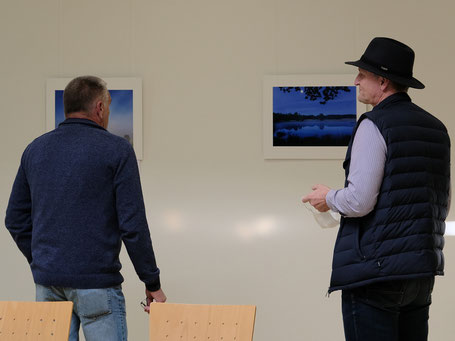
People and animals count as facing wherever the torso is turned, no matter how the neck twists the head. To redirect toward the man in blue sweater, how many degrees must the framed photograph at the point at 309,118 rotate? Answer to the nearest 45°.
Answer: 0° — it already faces them

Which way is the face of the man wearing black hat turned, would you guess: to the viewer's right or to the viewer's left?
to the viewer's left

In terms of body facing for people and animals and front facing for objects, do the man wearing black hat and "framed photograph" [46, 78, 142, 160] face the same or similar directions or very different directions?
very different directions

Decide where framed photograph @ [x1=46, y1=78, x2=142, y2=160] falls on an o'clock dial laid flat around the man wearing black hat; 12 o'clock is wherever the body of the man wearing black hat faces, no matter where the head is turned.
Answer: The framed photograph is roughly at 12 o'clock from the man wearing black hat.

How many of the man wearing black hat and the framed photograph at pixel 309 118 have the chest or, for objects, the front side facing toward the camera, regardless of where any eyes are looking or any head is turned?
1

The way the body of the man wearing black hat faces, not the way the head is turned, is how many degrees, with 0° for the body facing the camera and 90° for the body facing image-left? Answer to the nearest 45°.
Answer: approximately 135°

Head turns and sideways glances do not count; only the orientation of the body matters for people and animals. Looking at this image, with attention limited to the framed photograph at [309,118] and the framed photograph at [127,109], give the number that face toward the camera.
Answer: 2

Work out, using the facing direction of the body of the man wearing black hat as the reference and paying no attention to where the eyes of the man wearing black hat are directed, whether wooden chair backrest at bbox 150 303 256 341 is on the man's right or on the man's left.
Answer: on the man's left
